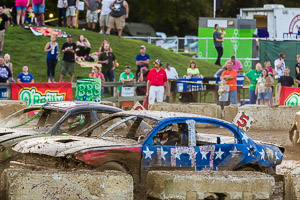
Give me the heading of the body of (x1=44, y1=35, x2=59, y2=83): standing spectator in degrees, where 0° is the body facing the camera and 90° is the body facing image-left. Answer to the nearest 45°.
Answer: approximately 0°

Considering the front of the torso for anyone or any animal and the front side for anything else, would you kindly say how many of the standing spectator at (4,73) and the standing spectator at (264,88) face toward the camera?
2

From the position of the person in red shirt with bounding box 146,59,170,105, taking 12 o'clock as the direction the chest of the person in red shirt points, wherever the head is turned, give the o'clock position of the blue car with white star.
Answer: The blue car with white star is roughly at 12 o'clock from the person in red shirt.

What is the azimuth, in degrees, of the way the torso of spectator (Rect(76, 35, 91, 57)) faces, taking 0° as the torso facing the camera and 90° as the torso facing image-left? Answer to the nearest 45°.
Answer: approximately 0°

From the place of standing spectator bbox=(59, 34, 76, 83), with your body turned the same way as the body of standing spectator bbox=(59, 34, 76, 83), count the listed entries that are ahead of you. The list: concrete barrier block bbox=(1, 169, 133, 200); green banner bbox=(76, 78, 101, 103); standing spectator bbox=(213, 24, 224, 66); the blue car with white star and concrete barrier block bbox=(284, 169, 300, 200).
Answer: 4

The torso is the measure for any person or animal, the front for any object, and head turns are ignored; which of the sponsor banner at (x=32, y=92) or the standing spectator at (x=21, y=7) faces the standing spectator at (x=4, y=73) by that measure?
the standing spectator at (x=21, y=7)

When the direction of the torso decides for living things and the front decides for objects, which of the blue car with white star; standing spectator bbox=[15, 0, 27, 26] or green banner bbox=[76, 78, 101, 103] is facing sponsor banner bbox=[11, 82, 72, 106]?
the standing spectator

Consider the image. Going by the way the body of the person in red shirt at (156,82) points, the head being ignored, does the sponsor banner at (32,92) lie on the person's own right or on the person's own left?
on the person's own right

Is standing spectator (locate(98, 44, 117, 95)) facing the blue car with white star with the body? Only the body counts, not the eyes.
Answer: yes

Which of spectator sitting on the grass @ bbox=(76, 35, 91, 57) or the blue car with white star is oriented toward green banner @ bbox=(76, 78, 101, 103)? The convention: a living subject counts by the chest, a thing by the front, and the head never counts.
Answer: the spectator sitting on the grass

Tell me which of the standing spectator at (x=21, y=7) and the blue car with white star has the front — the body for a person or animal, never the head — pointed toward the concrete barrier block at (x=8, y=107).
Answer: the standing spectator
